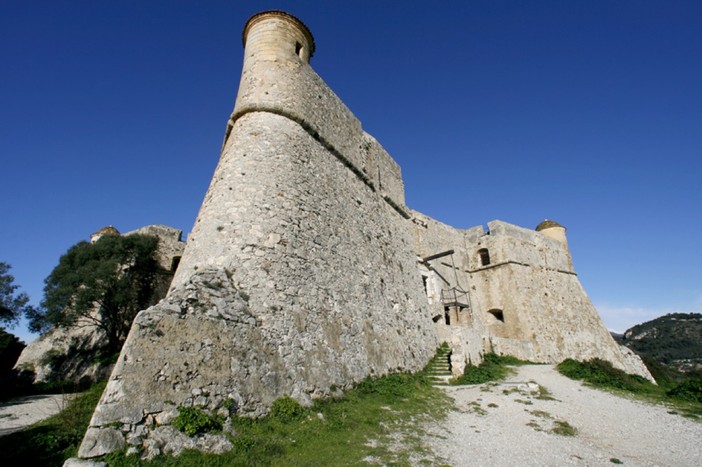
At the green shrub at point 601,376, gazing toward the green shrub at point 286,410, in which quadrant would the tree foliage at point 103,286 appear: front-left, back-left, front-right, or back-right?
front-right

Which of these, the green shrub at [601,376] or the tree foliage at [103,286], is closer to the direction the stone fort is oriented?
the green shrub

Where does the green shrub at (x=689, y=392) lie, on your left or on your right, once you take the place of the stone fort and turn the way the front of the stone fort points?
on your left

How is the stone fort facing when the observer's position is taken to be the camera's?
facing the viewer and to the right of the viewer

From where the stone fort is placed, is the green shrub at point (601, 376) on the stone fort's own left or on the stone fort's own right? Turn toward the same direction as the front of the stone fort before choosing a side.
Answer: on the stone fort's own left

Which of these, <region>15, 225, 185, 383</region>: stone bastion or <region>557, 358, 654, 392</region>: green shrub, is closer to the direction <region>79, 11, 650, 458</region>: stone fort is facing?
the green shrub
